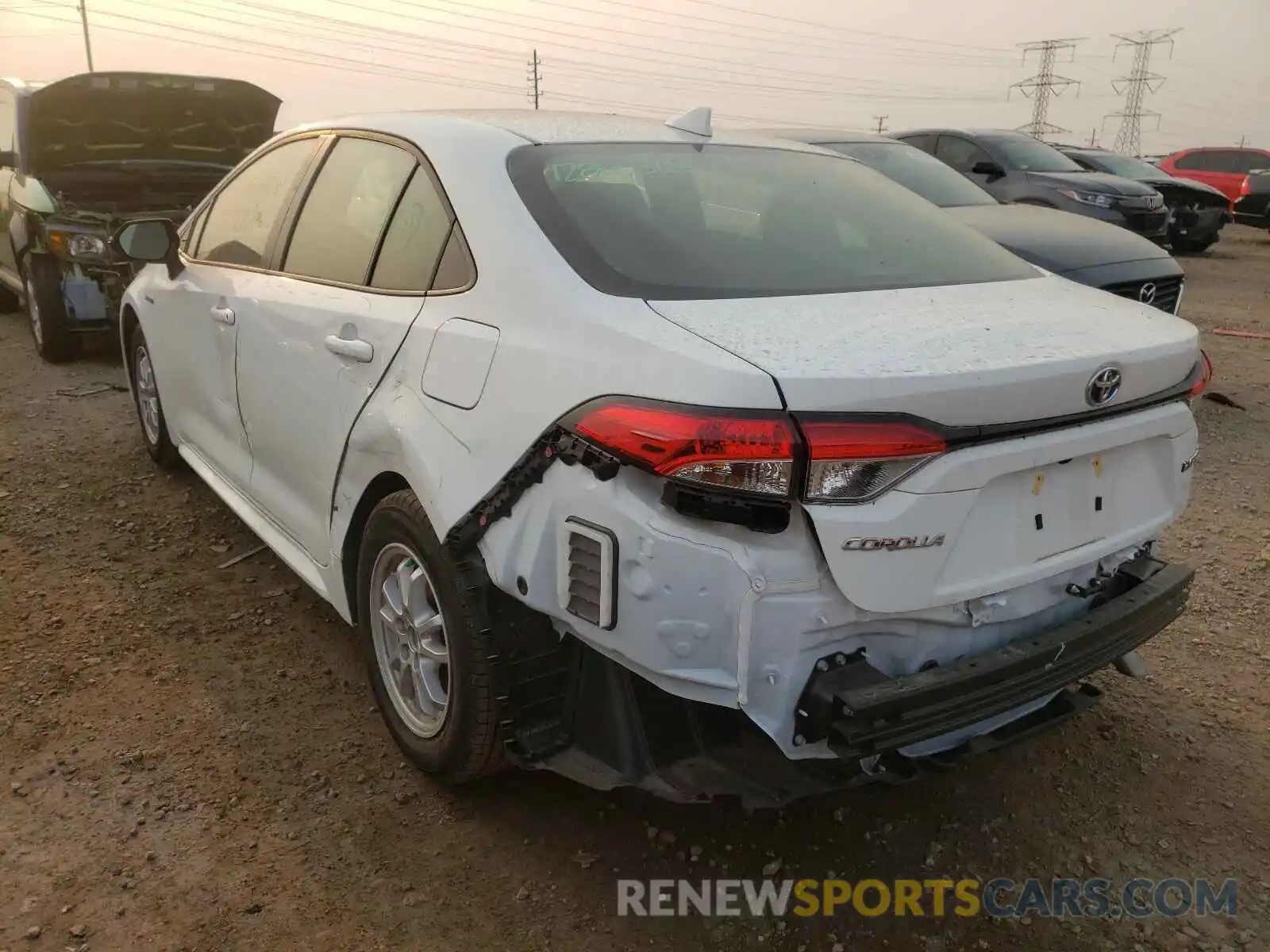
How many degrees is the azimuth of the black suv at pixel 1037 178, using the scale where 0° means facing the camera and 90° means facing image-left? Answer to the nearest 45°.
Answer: approximately 315°

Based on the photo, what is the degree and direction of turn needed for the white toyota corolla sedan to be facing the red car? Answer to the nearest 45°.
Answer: approximately 90° to its right

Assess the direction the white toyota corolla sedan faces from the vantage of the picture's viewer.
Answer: facing away from the viewer and to the left of the viewer

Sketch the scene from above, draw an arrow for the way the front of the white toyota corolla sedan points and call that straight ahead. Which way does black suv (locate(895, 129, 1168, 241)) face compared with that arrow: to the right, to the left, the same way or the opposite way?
the opposite way

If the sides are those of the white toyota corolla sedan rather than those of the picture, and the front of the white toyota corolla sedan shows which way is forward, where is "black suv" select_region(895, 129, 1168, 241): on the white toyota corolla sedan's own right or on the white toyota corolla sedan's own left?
on the white toyota corolla sedan's own right

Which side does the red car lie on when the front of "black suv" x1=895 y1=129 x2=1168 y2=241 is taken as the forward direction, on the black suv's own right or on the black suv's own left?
on the black suv's own left

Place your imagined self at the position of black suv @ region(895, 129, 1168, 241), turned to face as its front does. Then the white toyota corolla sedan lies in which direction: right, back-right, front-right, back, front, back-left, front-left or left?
front-right

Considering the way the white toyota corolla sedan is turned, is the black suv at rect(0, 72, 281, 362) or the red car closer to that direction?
the black suv
